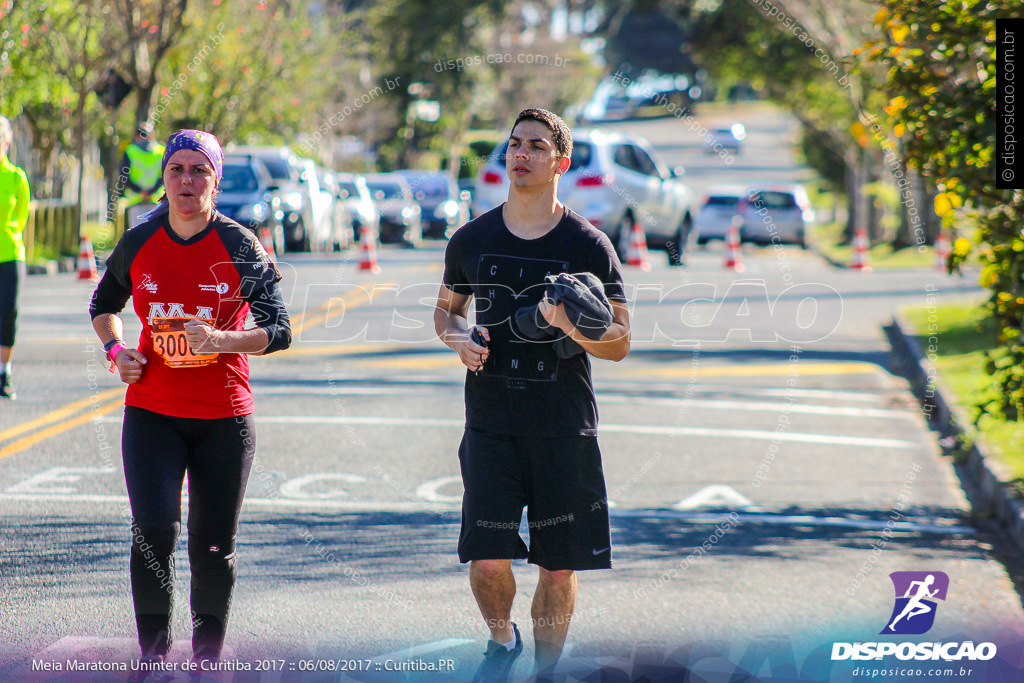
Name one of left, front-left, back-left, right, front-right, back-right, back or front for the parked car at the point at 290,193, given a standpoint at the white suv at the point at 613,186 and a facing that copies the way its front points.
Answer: left

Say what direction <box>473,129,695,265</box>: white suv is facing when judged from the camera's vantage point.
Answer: facing away from the viewer and to the right of the viewer

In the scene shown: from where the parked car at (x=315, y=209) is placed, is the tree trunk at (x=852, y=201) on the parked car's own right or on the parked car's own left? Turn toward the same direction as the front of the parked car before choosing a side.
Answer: on the parked car's own left

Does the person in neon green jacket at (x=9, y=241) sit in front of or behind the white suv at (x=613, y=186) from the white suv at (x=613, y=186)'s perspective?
behind

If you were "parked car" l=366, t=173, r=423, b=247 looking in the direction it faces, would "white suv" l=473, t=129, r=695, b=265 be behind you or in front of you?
in front
